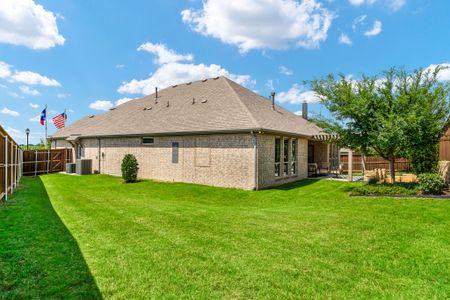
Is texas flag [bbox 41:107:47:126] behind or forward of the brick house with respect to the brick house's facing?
forward

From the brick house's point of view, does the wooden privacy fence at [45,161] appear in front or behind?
in front

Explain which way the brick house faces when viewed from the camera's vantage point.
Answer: facing away from the viewer and to the left of the viewer

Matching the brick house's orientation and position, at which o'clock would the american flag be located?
The american flag is roughly at 12 o'clock from the brick house.
